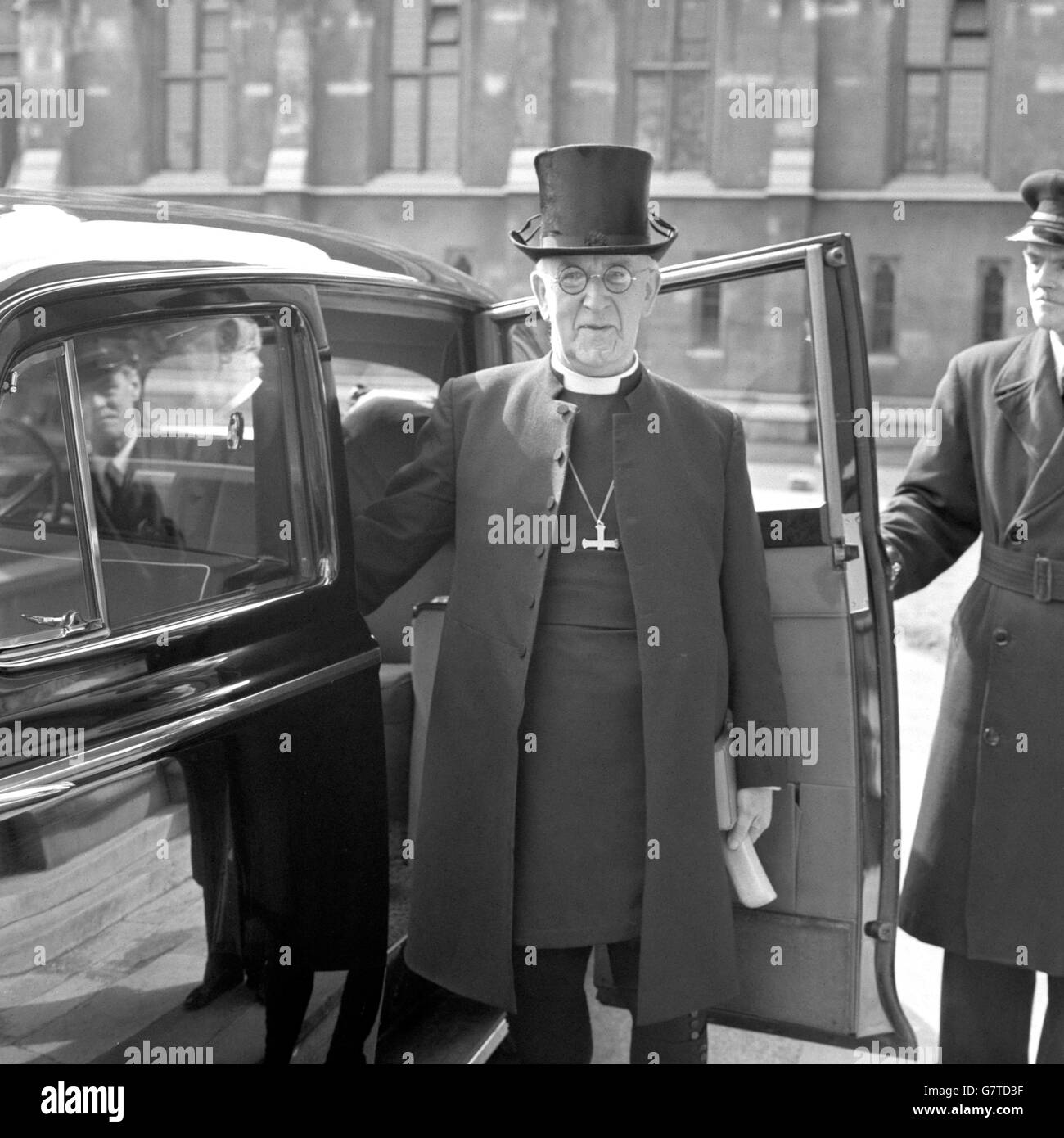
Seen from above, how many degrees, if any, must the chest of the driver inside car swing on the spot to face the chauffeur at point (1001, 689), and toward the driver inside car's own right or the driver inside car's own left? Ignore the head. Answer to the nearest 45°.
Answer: approximately 135° to the driver inside car's own left

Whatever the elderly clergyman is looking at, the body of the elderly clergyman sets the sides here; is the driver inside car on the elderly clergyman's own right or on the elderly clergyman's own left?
on the elderly clergyman's own right

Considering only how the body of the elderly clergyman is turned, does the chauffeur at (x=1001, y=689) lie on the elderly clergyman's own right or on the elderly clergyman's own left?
on the elderly clergyman's own left

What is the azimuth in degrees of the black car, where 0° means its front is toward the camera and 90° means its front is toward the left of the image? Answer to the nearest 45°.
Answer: approximately 45°

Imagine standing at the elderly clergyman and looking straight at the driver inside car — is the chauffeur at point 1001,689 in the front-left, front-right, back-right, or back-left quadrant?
back-right
